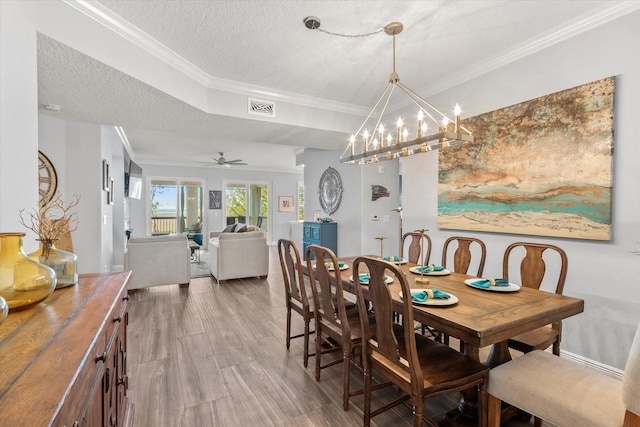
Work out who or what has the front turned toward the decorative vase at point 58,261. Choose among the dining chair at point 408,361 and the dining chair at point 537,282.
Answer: the dining chair at point 537,282

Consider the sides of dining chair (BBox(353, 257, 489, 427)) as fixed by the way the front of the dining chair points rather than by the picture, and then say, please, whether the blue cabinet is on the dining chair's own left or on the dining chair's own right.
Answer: on the dining chair's own left

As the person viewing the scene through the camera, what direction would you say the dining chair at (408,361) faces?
facing away from the viewer and to the right of the viewer

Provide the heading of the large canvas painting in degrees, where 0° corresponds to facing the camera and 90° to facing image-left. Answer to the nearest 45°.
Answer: approximately 45°

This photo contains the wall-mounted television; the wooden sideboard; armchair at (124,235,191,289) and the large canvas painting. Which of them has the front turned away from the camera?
the armchair

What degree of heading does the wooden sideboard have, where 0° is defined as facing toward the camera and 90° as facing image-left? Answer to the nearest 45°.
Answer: approximately 315°

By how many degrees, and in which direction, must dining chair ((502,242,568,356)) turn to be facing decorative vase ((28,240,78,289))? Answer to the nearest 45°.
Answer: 0° — it already faces it

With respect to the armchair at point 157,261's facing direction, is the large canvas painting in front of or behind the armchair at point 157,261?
behind

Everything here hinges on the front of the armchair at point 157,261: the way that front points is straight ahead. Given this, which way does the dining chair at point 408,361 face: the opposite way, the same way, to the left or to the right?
to the right

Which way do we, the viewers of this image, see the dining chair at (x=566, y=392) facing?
facing away from the viewer and to the left of the viewer

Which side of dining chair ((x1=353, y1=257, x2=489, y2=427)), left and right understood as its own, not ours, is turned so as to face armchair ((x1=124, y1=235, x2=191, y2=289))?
left

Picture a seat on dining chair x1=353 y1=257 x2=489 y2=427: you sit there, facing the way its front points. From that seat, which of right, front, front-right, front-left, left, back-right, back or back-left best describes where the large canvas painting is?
front

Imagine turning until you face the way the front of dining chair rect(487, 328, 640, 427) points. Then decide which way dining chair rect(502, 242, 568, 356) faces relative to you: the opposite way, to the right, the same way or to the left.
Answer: to the left

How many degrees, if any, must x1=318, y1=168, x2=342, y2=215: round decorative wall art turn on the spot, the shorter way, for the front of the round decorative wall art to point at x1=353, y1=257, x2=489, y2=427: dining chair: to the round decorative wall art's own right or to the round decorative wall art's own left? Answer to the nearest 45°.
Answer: approximately 45° to the round decorative wall art's own left

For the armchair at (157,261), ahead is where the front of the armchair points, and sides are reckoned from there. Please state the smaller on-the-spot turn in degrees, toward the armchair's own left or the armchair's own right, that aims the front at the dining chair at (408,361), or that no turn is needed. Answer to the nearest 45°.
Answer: approximately 180°

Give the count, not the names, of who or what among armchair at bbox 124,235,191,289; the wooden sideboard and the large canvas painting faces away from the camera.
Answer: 1

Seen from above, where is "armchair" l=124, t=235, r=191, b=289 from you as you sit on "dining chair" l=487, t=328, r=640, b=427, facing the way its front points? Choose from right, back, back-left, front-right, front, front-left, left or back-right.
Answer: front-left

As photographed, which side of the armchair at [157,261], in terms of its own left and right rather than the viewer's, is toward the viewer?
back

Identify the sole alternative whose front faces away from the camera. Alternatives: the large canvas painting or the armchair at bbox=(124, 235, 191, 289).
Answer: the armchair
